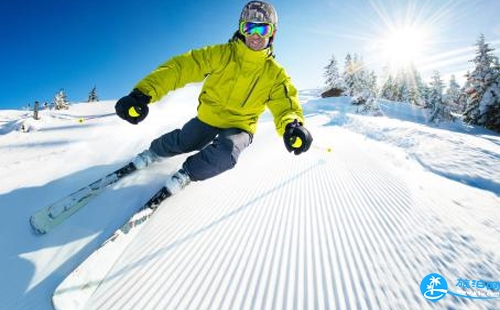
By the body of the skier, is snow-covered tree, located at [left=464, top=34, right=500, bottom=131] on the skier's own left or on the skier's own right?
on the skier's own left

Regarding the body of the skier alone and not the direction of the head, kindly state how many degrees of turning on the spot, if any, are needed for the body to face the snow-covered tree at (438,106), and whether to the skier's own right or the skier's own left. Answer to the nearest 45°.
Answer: approximately 135° to the skier's own left

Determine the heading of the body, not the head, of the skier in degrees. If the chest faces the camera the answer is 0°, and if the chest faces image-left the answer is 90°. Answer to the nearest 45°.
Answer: approximately 0°
